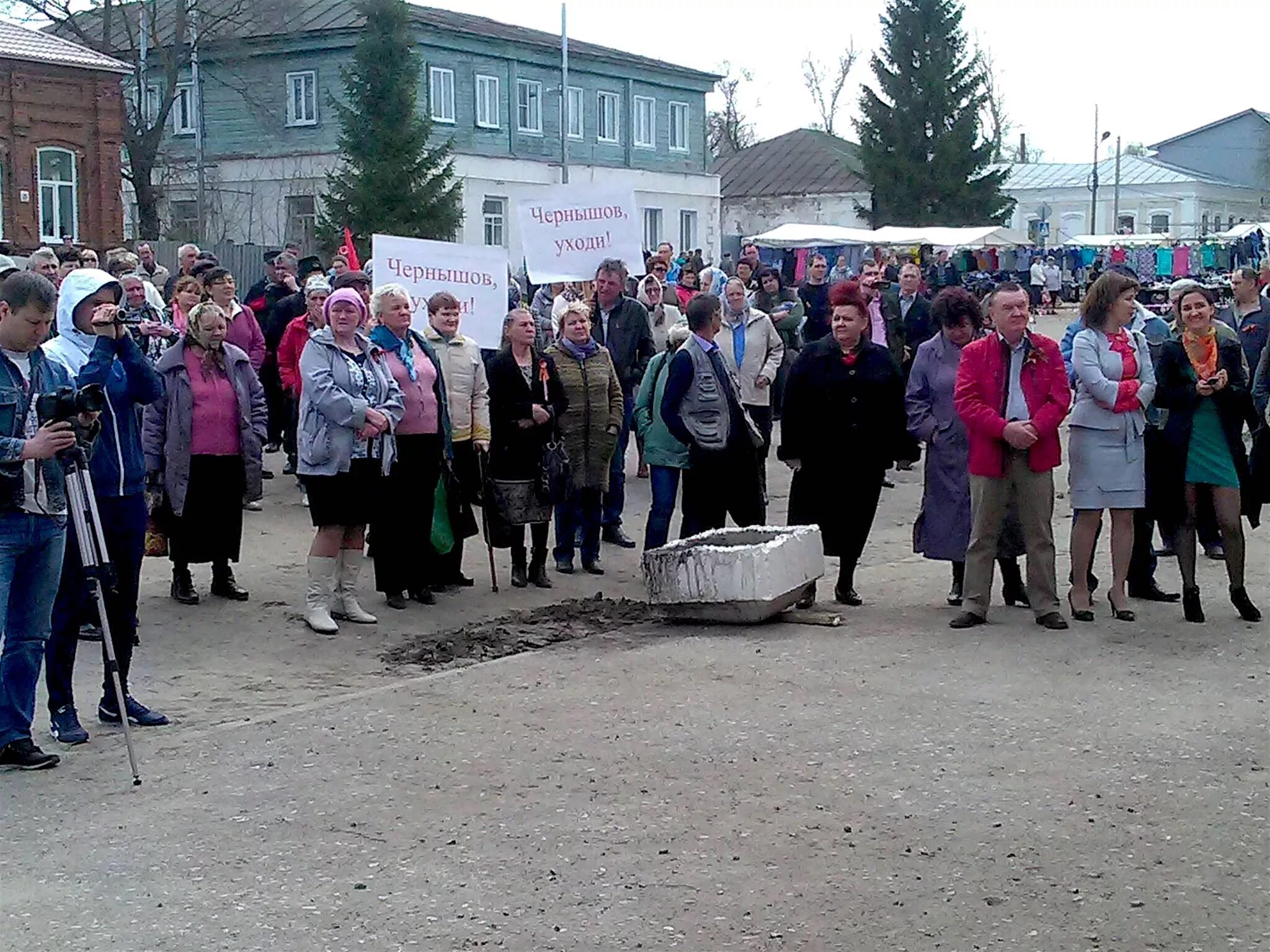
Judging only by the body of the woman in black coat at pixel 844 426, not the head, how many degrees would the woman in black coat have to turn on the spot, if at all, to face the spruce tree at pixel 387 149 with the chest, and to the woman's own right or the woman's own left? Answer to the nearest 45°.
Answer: approximately 180°

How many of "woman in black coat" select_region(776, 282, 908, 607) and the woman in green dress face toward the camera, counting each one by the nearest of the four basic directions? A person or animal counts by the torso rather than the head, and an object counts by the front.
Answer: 2

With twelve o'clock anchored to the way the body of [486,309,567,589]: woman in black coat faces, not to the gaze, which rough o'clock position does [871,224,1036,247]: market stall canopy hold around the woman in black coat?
The market stall canopy is roughly at 8 o'clock from the woman in black coat.

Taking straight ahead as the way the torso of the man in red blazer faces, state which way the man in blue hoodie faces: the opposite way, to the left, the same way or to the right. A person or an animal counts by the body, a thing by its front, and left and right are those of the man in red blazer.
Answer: to the left

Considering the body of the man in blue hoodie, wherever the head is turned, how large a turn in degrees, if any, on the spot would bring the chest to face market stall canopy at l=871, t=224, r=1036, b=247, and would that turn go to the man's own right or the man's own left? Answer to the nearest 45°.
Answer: approximately 90° to the man's own left

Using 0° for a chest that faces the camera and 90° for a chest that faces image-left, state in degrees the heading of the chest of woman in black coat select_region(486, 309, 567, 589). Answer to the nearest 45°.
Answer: approximately 315°

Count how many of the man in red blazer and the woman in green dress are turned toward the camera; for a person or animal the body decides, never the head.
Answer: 2

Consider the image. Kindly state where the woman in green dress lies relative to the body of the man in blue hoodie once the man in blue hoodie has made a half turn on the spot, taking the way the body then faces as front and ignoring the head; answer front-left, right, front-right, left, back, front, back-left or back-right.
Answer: back-right

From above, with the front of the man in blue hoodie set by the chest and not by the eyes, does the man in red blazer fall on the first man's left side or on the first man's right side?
on the first man's left side

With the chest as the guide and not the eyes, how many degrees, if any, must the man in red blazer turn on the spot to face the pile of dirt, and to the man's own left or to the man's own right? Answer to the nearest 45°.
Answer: approximately 90° to the man's own right

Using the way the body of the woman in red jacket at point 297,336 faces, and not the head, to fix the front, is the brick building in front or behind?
behind

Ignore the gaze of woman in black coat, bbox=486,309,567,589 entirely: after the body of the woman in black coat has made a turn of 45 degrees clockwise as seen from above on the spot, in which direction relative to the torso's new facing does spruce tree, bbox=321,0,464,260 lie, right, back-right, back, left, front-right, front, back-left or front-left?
back
